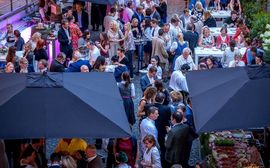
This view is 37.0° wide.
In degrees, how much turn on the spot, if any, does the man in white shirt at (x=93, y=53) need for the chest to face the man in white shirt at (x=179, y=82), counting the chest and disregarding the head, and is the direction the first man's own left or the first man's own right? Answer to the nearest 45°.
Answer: approximately 90° to the first man's own left

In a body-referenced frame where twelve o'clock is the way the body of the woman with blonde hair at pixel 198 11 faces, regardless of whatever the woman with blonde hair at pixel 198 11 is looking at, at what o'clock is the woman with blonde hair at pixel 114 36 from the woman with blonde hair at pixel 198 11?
the woman with blonde hair at pixel 114 36 is roughly at 1 o'clock from the woman with blonde hair at pixel 198 11.

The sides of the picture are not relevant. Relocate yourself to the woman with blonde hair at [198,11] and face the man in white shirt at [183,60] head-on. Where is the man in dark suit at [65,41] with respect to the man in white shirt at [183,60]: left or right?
right
